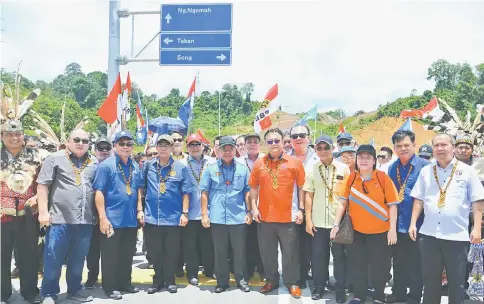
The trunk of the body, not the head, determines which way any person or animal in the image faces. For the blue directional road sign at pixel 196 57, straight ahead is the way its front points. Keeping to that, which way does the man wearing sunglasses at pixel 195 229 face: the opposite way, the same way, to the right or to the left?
the same way

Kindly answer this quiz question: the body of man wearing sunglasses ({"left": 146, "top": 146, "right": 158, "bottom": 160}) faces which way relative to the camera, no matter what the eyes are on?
toward the camera

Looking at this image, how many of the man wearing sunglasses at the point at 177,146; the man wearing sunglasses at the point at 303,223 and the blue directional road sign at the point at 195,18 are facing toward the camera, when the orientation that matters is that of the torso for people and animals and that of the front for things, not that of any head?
3

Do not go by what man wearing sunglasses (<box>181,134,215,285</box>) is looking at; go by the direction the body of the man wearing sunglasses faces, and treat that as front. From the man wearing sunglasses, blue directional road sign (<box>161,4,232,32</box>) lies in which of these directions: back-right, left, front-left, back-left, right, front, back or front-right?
back

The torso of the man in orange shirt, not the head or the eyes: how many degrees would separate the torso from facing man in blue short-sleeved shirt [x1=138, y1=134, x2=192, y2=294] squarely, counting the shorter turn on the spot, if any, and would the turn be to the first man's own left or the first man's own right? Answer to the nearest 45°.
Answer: approximately 90° to the first man's own right

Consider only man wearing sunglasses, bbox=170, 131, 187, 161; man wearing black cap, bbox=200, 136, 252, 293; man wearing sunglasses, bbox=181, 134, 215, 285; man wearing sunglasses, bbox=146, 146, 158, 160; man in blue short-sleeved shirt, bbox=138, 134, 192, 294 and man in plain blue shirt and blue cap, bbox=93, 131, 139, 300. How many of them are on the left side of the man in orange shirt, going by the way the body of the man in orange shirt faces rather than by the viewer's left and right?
0

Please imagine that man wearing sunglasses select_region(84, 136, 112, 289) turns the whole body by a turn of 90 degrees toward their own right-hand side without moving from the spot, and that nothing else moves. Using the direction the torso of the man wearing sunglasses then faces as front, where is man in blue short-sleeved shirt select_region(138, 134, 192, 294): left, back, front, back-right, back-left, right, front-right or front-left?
back-left

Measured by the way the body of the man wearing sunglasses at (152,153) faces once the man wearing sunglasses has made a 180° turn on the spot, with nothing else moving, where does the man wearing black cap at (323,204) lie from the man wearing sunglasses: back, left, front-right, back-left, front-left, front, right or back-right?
back-right

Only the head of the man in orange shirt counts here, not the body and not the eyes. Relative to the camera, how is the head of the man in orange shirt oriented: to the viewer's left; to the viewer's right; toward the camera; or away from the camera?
toward the camera

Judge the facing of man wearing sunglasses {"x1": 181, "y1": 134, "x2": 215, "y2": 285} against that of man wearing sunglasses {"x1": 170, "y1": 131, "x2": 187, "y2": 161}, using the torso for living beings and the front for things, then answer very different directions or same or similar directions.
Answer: same or similar directions

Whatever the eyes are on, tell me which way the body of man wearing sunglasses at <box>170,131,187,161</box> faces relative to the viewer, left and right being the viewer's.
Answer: facing the viewer

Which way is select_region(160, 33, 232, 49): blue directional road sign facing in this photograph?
toward the camera

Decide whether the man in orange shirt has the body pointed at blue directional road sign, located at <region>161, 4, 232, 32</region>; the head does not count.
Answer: no

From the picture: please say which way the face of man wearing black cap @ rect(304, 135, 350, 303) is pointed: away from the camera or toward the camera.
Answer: toward the camera

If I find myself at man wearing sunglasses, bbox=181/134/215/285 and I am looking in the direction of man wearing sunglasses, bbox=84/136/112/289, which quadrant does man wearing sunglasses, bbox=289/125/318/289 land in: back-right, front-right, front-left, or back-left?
back-left

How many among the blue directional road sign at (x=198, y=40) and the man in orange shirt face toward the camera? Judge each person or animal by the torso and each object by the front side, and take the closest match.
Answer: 2

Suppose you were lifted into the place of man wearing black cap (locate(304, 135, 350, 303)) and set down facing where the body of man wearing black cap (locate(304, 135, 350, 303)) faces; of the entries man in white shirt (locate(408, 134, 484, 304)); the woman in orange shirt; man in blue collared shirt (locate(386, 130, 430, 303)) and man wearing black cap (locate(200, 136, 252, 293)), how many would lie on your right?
1

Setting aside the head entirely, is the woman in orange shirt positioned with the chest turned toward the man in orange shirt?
no

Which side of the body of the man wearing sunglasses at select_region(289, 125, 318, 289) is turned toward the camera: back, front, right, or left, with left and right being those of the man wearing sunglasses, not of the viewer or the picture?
front
